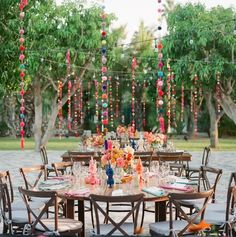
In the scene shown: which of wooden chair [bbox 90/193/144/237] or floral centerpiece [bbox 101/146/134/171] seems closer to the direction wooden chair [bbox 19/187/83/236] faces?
the floral centerpiece

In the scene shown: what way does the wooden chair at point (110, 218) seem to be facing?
away from the camera

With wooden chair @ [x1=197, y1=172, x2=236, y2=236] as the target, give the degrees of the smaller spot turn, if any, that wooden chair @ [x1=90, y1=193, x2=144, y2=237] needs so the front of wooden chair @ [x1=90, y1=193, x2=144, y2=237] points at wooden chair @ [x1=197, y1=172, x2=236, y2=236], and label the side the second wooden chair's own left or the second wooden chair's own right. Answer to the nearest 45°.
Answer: approximately 45° to the second wooden chair's own right

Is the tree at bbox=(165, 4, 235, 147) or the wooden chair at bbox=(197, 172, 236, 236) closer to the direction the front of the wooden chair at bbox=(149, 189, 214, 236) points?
the tree

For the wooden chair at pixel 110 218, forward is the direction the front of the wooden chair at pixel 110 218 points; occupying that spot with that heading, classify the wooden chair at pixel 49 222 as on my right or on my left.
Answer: on my left

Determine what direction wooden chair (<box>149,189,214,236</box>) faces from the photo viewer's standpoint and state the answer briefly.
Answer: facing away from the viewer and to the left of the viewer
